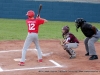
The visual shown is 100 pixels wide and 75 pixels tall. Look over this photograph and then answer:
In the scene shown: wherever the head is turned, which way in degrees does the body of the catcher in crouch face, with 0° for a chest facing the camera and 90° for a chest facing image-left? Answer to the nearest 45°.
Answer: approximately 90°

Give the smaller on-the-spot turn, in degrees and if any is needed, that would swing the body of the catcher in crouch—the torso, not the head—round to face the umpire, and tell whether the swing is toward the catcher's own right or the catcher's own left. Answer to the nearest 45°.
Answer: approximately 180°

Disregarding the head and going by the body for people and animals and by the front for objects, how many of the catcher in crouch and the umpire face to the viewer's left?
2

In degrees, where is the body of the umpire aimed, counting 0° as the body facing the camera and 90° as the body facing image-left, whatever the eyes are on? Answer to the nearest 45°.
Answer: approximately 90°

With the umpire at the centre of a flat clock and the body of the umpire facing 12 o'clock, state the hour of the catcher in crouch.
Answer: The catcher in crouch is roughly at 12 o'clock from the umpire.
